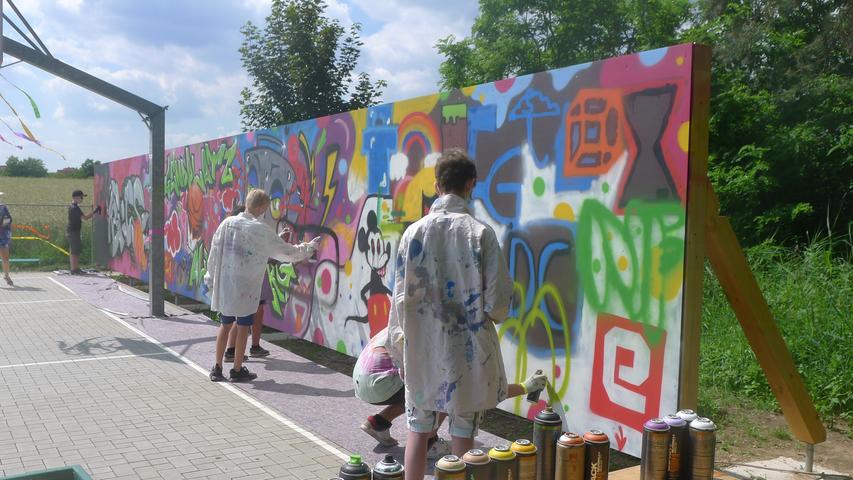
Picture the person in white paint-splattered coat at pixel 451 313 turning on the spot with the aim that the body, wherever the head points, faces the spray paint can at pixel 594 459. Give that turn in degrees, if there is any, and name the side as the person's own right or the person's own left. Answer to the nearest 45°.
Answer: approximately 135° to the person's own right

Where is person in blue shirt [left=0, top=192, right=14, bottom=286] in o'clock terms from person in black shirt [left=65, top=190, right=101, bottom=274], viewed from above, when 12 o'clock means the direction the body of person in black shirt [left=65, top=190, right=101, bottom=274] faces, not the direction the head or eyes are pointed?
person in blue shirt [left=0, top=192, right=14, bottom=286] is roughly at 4 o'clock from person in black shirt [left=65, top=190, right=101, bottom=274].

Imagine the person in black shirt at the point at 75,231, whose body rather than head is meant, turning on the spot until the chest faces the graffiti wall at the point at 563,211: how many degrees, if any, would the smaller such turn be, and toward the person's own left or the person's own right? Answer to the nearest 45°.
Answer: approximately 90° to the person's own right

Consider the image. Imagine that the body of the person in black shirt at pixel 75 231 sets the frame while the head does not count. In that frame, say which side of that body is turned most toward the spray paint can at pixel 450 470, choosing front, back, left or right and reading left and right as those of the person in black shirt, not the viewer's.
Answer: right

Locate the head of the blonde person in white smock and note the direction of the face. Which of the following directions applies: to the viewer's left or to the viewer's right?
to the viewer's right

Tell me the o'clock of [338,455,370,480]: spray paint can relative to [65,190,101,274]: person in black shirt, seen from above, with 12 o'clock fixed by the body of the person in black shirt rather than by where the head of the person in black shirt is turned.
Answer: The spray paint can is roughly at 3 o'clock from the person in black shirt.

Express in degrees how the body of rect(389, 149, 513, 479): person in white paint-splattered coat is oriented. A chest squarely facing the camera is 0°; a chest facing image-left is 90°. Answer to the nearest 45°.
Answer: approximately 180°

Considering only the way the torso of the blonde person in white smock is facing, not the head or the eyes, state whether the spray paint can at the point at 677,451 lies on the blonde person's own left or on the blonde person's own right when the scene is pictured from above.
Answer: on the blonde person's own right
